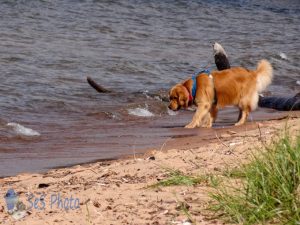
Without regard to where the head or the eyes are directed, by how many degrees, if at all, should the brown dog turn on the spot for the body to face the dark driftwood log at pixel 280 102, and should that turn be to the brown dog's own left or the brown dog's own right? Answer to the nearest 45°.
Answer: approximately 135° to the brown dog's own right

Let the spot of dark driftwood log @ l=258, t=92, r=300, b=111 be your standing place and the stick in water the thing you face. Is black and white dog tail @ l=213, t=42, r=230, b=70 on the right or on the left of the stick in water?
right

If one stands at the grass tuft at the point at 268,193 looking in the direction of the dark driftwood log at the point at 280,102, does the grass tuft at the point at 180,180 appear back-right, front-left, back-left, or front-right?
front-left

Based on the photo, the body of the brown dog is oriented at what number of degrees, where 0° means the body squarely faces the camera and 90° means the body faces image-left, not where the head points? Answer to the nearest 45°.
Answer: approximately 90°

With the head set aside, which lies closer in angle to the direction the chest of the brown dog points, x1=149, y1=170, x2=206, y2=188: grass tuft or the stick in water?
the stick in water

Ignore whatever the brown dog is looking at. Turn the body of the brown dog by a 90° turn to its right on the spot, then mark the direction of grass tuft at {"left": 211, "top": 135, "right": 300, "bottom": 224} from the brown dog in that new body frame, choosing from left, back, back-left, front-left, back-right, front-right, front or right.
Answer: back

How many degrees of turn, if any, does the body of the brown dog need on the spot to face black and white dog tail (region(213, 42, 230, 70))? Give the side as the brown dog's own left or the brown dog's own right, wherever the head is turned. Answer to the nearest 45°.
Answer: approximately 90° to the brown dog's own right

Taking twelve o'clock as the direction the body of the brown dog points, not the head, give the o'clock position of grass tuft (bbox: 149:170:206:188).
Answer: The grass tuft is roughly at 9 o'clock from the brown dog.

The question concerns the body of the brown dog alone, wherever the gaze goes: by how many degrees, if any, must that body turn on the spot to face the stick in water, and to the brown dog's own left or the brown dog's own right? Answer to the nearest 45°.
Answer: approximately 45° to the brown dog's own right
